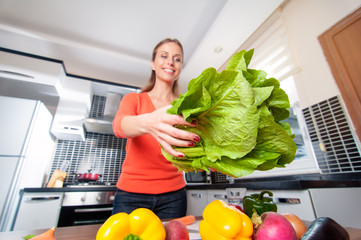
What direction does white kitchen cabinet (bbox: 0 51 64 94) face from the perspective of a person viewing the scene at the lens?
facing the viewer and to the right of the viewer

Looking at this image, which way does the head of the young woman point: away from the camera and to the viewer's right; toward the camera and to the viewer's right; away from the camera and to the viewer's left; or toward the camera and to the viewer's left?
toward the camera and to the viewer's right

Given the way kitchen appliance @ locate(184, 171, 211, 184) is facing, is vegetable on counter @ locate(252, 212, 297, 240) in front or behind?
in front

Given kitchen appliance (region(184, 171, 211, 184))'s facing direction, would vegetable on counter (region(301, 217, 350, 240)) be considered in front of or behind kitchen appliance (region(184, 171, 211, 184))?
in front

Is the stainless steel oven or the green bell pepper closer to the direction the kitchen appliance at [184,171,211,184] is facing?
the green bell pepper

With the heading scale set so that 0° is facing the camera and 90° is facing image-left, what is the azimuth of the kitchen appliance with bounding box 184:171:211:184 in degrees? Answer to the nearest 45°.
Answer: approximately 0°

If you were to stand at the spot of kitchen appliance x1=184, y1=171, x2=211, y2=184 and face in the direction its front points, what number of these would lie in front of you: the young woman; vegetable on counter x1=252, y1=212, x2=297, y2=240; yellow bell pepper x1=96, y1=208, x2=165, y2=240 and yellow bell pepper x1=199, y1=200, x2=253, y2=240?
4

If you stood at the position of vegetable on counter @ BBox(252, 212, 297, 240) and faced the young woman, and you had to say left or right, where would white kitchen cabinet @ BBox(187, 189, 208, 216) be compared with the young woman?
right

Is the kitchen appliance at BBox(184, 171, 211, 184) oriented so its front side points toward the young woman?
yes

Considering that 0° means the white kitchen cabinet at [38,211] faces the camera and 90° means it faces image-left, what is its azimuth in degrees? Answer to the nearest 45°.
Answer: approximately 315°
